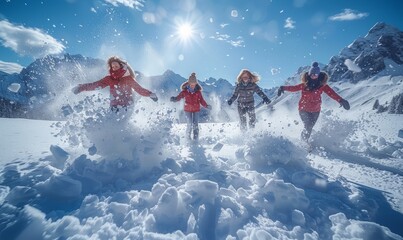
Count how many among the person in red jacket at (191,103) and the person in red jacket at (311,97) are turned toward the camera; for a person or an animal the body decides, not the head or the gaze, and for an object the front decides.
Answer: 2

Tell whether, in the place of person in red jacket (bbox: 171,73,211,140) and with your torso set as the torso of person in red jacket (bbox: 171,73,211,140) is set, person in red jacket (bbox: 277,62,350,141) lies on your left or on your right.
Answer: on your left

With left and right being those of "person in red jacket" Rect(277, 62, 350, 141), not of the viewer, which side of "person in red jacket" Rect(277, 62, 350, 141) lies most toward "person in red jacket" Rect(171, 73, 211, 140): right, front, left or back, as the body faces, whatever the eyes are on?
right

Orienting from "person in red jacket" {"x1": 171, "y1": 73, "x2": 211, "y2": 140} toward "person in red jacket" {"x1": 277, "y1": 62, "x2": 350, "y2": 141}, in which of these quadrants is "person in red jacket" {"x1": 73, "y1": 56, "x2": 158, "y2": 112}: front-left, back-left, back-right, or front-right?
back-right

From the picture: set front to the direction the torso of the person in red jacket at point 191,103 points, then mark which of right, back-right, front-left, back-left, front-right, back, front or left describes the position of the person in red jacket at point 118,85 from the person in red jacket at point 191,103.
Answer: front-right

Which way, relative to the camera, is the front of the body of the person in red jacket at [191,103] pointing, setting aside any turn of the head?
toward the camera

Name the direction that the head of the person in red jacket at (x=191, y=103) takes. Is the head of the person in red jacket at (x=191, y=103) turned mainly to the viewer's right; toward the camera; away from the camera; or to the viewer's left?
toward the camera

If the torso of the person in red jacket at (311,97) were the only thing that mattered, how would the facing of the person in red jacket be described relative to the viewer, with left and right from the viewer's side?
facing the viewer

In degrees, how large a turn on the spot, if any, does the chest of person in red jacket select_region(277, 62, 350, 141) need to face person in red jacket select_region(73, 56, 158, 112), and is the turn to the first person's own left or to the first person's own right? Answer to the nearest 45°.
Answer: approximately 45° to the first person's own right

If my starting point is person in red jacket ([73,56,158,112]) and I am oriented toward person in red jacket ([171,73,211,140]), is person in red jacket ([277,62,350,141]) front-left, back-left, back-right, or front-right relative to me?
front-right
